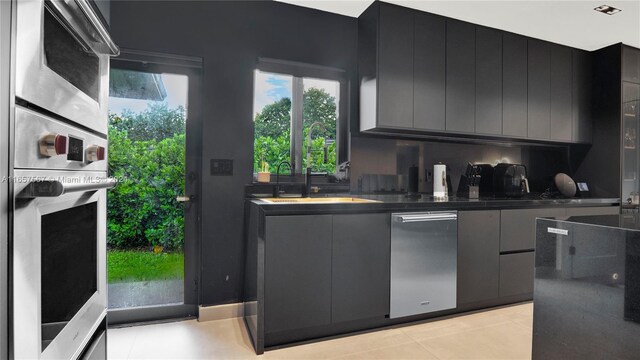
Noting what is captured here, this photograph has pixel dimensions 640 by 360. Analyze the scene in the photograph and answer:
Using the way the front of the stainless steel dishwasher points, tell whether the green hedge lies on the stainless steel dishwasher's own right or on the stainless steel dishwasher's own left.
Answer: on the stainless steel dishwasher's own right

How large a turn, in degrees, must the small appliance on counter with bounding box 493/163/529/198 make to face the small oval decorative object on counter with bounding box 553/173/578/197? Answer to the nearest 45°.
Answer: approximately 90° to its left

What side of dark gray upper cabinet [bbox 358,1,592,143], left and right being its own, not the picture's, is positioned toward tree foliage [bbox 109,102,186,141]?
right

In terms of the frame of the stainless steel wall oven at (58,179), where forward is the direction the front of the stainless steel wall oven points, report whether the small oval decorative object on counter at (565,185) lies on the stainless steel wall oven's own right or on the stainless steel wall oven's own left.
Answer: on the stainless steel wall oven's own left

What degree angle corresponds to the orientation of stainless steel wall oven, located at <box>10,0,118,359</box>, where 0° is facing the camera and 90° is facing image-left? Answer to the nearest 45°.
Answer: approximately 315°
